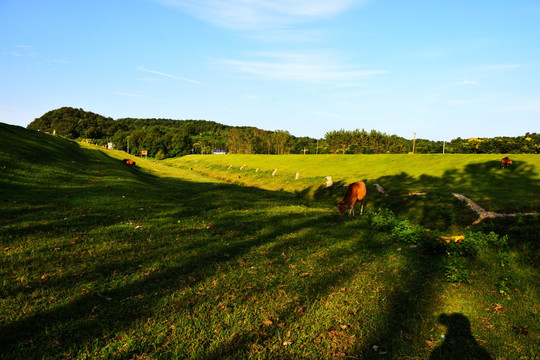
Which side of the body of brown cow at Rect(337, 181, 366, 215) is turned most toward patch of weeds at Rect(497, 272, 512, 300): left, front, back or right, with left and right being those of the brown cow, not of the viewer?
left

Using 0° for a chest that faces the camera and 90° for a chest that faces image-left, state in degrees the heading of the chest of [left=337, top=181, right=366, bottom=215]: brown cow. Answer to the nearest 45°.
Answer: approximately 45°

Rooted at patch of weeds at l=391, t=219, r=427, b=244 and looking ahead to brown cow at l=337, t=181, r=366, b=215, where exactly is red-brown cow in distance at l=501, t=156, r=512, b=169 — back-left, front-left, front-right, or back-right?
front-right

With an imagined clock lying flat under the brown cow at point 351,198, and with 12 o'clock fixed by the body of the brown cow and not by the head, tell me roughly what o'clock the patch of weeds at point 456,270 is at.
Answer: The patch of weeds is roughly at 10 o'clock from the brown cow.

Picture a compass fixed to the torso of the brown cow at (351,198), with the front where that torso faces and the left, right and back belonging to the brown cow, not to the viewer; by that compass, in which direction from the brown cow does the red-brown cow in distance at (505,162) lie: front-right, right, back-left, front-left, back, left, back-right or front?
back

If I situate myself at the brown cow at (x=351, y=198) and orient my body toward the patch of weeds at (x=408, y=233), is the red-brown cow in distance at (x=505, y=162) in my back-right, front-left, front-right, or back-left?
back-left

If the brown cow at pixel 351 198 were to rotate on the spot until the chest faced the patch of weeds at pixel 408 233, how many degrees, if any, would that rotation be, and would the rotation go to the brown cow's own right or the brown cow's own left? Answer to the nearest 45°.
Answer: approximately 45° to the brown cow's own left

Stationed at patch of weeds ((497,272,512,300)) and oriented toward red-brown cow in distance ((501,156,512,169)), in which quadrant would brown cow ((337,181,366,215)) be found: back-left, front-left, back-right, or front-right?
front-left
